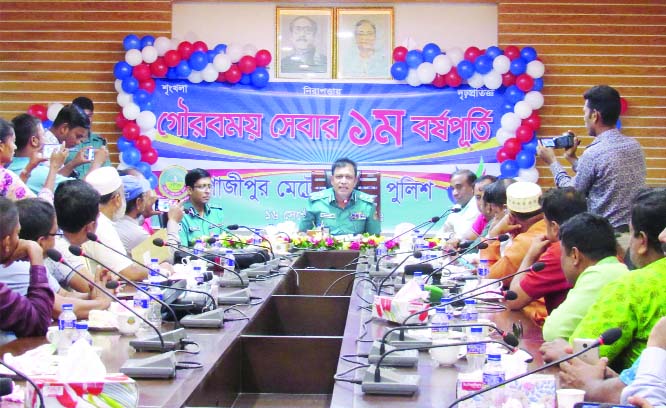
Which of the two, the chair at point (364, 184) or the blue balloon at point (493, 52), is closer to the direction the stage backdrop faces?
the chair

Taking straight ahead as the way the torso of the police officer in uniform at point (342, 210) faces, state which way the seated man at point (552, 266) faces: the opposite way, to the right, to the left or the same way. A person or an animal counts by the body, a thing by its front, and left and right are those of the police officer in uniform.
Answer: to the right

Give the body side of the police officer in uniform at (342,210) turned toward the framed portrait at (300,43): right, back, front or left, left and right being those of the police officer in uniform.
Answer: back

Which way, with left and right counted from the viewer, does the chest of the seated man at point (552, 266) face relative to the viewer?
facing to the left of the viewer

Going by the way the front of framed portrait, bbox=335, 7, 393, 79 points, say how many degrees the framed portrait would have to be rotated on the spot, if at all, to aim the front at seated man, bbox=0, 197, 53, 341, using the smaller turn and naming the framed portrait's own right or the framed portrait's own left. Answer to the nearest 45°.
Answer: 0° — it already faces them
